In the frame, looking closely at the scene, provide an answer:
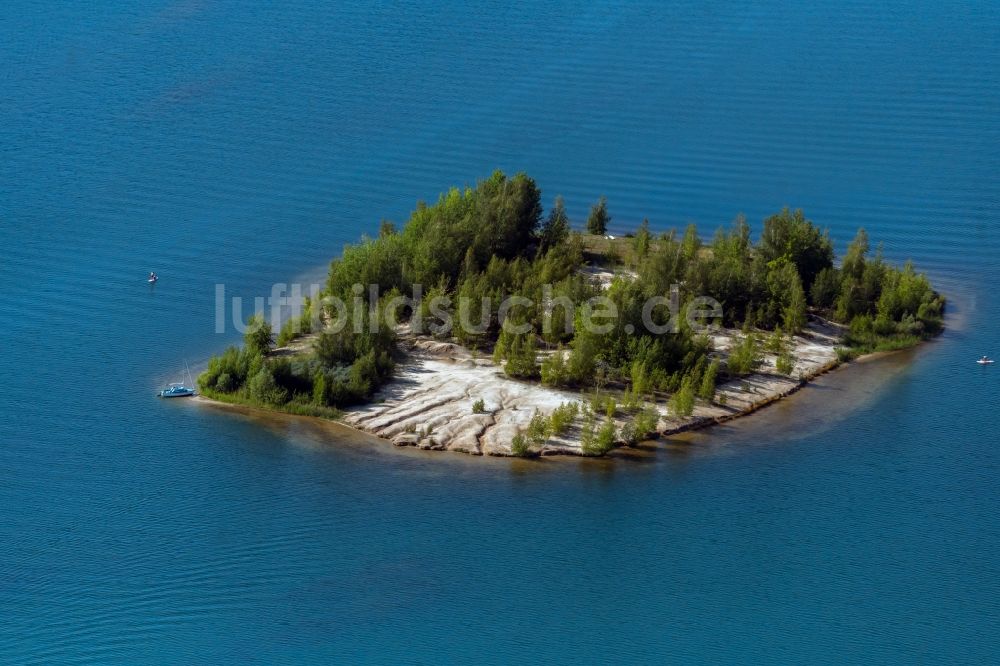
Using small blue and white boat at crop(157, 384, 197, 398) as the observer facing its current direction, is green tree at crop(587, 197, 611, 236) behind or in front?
in front

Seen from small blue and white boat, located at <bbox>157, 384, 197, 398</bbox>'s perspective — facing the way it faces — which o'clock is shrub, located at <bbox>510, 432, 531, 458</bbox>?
The shrub is roughly at 1 o'clock from the small blue and white boat.

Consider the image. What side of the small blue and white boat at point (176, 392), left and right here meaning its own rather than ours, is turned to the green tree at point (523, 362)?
front

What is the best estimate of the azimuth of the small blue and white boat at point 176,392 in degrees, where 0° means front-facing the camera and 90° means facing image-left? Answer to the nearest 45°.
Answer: approximately 270°

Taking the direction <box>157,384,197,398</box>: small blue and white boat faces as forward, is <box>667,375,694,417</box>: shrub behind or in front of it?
in front

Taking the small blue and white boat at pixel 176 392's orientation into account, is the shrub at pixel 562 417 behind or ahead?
ahead

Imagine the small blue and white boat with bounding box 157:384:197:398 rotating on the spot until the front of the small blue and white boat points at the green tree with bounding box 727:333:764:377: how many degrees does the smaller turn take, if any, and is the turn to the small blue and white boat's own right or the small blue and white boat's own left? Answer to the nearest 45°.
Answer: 0° — it already faces it

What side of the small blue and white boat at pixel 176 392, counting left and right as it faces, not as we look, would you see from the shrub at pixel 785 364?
front

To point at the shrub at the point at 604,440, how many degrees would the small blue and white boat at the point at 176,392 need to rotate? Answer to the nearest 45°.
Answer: approximately 45° to its right
